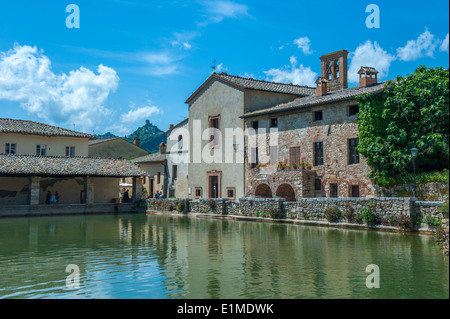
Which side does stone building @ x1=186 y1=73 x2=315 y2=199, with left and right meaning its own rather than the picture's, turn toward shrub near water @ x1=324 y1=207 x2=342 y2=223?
left

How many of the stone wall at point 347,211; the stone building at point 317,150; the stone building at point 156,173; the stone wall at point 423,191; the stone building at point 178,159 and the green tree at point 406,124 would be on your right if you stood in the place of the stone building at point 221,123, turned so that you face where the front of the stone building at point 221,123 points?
2

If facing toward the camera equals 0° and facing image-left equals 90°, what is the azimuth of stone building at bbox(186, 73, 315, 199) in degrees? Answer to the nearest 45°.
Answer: approximately 45°

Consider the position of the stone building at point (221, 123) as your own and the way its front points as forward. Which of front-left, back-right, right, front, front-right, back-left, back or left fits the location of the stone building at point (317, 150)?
left

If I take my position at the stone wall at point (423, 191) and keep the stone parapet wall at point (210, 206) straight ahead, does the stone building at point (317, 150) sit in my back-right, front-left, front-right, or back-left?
front-right

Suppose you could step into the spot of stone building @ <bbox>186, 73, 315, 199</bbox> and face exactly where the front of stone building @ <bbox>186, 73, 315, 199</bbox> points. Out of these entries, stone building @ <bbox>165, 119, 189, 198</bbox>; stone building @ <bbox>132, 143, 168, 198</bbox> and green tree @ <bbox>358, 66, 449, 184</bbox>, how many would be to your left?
1

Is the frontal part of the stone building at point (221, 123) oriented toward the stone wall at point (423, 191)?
no

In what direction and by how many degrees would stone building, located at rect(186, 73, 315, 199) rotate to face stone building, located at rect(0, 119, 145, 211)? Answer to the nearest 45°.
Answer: approximately 45° to its right

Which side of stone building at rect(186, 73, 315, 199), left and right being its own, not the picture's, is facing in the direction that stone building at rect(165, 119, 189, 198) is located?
right

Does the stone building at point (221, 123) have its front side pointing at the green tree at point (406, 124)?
no

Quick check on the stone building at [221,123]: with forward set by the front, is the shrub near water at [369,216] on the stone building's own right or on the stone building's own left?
on the stone building's own left

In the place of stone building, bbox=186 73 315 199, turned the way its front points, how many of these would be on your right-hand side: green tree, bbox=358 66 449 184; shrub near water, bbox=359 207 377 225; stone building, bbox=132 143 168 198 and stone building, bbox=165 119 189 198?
2

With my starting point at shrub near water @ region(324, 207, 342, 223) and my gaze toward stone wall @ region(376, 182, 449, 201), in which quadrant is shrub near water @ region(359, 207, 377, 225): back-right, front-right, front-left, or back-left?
front-right

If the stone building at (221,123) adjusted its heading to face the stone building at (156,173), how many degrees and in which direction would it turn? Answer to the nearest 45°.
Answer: approximately 90° to its right

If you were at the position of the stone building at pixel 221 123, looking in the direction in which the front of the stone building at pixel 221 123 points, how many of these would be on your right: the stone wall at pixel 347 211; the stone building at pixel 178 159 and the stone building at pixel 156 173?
2

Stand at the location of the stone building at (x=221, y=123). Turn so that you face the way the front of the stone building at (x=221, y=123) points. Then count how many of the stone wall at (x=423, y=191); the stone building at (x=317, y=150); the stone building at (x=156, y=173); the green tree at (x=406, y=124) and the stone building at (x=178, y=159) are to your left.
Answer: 3
